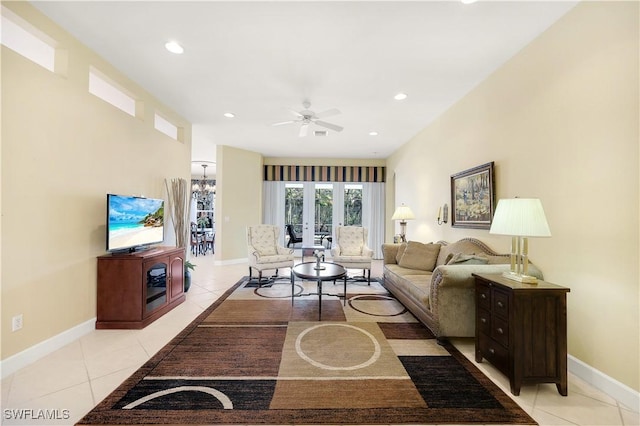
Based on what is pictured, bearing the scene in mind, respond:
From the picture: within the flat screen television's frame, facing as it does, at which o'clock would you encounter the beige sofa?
The beige sofa is roughly at 12 o'clock from the flat screen television.

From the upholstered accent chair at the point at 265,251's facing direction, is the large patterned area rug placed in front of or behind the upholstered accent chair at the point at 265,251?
in front

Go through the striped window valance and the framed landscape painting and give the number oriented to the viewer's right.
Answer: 0

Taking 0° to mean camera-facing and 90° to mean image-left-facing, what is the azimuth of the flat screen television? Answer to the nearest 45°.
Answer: approximately 315°

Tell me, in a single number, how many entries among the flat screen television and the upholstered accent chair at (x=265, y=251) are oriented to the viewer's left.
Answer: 0

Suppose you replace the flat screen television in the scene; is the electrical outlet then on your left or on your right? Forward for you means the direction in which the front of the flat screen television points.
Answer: on your right

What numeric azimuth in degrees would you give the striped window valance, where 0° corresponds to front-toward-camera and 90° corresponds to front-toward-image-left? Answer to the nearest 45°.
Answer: approximately 0°

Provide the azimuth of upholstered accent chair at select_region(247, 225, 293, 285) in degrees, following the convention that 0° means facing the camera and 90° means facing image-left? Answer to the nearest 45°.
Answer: approximately 315°

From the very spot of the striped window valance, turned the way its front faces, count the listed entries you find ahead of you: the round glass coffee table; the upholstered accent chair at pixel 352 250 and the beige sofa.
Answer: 3

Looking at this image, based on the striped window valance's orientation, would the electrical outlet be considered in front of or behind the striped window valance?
in front

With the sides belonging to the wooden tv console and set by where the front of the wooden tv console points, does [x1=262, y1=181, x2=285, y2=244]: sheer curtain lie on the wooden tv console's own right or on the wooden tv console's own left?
on the wooden tv console's own left

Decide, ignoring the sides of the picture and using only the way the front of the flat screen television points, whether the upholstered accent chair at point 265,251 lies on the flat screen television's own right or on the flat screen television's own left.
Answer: on the flat screen television's own left
